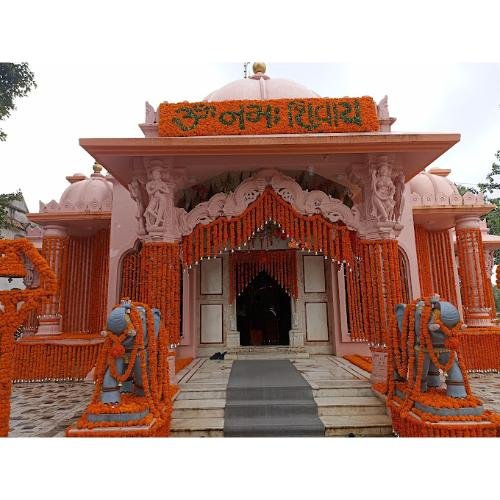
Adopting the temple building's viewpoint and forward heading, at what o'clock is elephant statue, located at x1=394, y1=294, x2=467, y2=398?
The elephant statue is roughly at 11 o'clock from the temple building.

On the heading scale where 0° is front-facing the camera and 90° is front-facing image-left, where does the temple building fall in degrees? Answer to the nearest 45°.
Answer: approximately 0°

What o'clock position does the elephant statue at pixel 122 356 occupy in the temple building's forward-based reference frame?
The elephant statue is roughly at 1 o'clock from the temple building.

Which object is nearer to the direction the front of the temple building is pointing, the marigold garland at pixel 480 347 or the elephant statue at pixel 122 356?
the elephant statue
